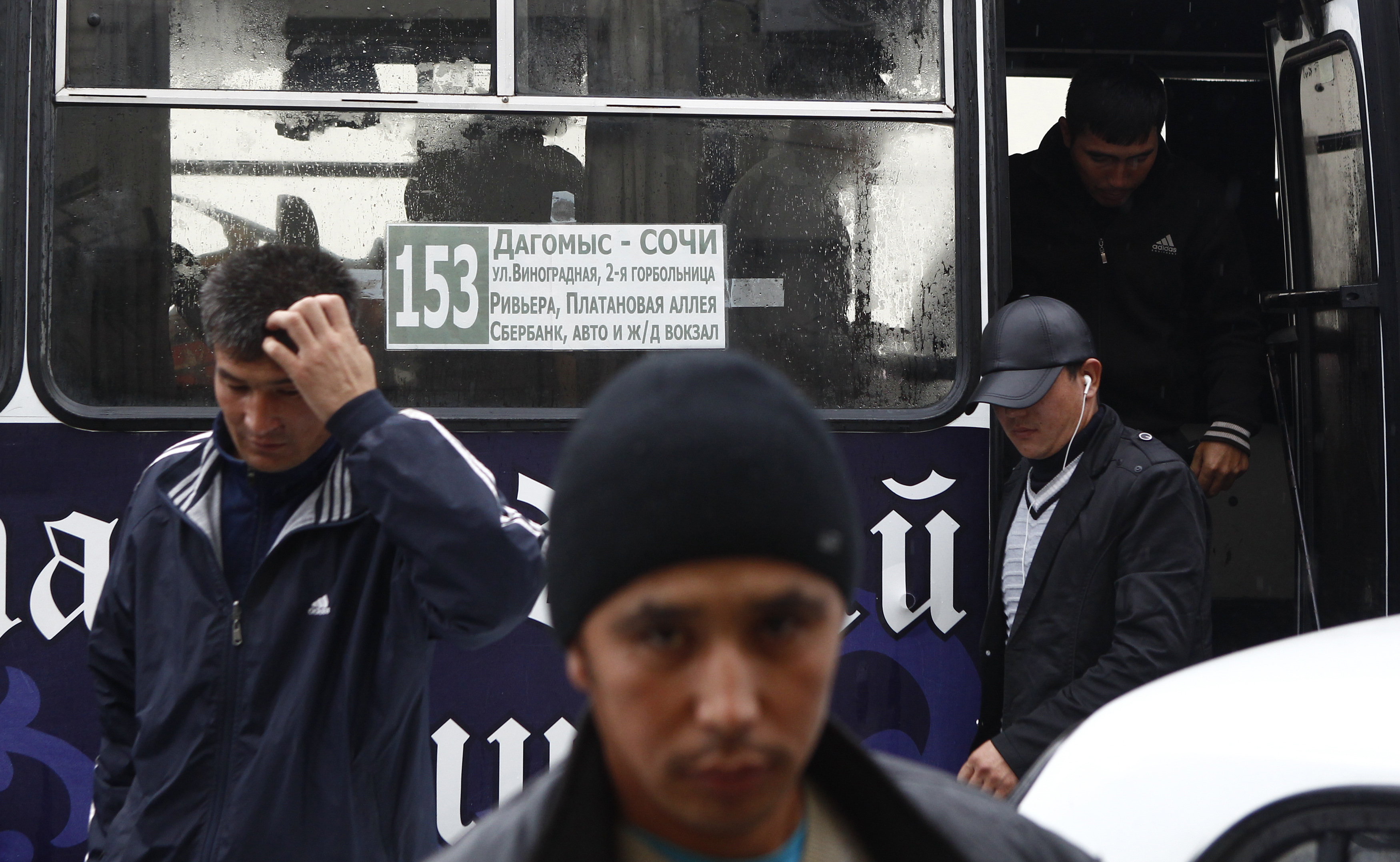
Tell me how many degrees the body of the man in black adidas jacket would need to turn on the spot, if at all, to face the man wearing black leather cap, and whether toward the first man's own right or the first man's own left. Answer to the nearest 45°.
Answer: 0° — they already face them

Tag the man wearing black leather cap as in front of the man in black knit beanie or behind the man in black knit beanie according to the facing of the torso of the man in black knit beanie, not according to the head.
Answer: behind

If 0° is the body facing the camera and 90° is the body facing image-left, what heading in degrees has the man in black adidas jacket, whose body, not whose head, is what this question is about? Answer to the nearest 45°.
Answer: approximately 0°

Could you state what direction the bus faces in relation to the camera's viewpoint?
facing to the right of the viewer

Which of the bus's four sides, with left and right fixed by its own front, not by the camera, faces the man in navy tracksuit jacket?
right

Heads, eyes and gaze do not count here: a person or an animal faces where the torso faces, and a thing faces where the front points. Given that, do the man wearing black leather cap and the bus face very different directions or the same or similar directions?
very different directions

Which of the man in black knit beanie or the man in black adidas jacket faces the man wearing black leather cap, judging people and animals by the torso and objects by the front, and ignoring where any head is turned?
the man in black adidas jacket

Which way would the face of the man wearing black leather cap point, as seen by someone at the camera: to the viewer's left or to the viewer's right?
to the viewer's left

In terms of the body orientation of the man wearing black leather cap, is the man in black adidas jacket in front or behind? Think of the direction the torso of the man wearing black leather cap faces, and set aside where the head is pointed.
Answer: behind
